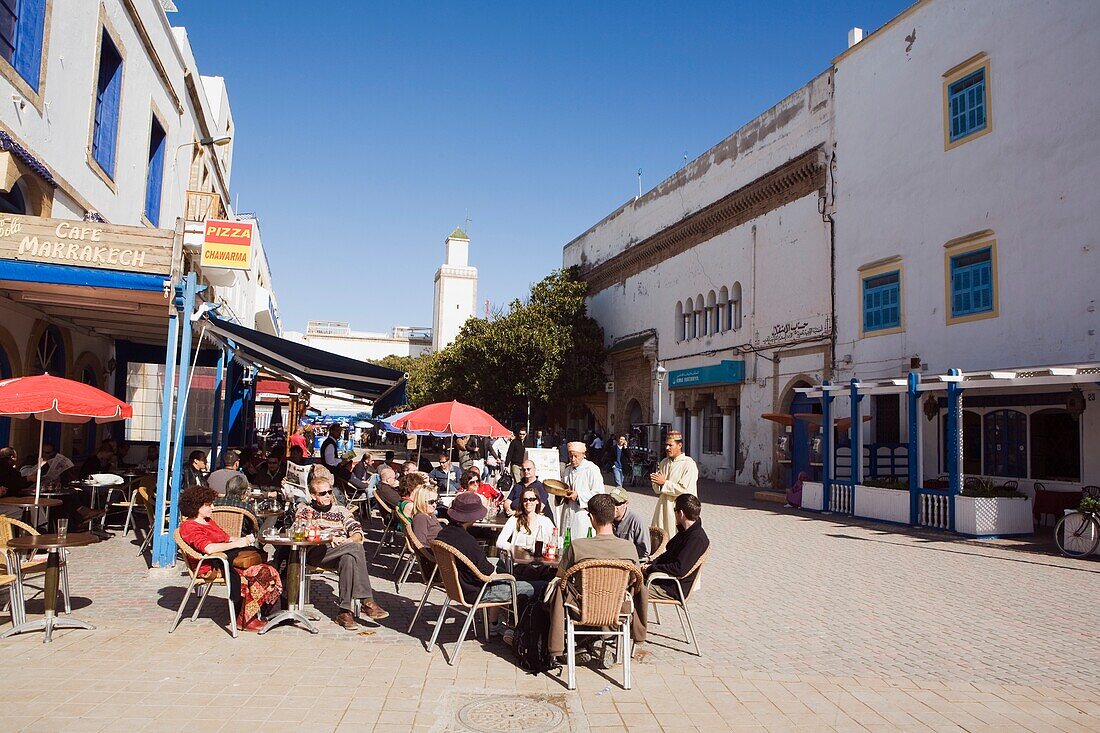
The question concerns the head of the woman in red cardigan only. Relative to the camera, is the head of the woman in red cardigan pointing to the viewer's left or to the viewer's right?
to the viewer's right

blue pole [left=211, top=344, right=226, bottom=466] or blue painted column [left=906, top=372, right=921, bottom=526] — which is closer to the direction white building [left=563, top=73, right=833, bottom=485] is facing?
the blue pole

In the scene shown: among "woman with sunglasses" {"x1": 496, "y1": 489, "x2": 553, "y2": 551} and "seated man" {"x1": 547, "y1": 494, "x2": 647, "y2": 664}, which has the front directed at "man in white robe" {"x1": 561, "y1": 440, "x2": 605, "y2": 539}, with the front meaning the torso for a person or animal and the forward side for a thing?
the seated man

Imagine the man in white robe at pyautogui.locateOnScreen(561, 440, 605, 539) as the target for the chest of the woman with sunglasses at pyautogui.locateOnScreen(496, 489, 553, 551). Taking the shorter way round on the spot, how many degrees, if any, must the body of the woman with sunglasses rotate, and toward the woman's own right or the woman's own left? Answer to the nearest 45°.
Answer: approximately 180°

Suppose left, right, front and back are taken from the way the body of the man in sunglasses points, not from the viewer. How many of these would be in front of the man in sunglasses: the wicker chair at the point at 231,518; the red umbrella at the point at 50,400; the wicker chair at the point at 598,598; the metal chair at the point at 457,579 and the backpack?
3

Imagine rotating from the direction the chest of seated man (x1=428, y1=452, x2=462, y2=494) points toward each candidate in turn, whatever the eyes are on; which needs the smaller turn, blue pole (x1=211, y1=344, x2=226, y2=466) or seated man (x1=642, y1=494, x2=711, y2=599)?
the seated man

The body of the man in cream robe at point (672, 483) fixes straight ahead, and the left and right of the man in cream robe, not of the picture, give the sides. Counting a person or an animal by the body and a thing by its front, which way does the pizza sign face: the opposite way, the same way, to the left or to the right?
to the left

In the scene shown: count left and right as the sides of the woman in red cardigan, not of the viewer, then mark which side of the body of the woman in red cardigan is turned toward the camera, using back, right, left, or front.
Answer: right

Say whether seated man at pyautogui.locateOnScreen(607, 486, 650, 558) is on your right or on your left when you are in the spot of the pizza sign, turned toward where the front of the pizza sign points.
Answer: on your left

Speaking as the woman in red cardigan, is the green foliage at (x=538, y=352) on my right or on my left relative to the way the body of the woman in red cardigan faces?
on my left

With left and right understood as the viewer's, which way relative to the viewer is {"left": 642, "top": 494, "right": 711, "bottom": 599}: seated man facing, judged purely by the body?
facing to the left of the viewer
